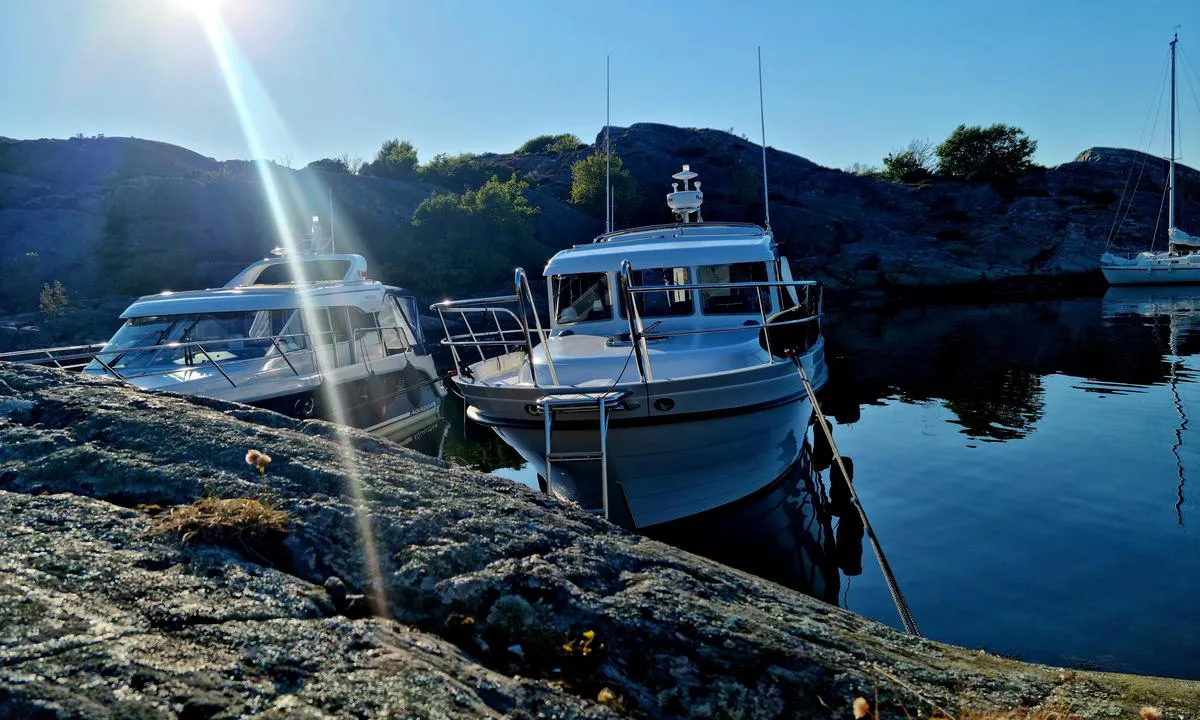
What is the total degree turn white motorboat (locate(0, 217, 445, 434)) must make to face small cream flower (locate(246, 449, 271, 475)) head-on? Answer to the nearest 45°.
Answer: approximately 45° to its left

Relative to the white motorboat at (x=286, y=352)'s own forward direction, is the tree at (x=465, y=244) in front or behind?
behind

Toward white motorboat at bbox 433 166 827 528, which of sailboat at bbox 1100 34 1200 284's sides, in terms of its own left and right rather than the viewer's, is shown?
left

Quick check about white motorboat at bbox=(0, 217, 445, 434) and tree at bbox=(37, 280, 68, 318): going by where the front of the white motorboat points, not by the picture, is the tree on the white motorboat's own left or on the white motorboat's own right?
on the white motorboat's own right

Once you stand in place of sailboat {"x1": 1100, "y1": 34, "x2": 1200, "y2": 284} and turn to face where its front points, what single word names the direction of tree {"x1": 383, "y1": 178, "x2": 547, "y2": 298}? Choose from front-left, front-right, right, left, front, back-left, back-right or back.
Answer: front-left

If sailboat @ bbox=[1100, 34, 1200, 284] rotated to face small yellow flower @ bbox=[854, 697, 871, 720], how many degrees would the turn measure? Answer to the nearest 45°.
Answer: approximately 90° to its left

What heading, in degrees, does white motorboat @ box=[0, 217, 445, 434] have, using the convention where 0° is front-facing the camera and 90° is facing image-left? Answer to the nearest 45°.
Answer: approximately 45°

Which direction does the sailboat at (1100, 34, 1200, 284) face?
to the viewer's left

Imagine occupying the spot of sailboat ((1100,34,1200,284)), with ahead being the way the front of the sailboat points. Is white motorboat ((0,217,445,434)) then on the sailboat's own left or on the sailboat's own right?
on the sailboat's own left

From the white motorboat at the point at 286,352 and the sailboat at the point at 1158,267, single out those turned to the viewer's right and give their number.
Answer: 0
